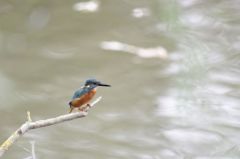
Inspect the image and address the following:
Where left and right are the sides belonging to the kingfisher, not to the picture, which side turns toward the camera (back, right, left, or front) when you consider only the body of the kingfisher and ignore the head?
right
